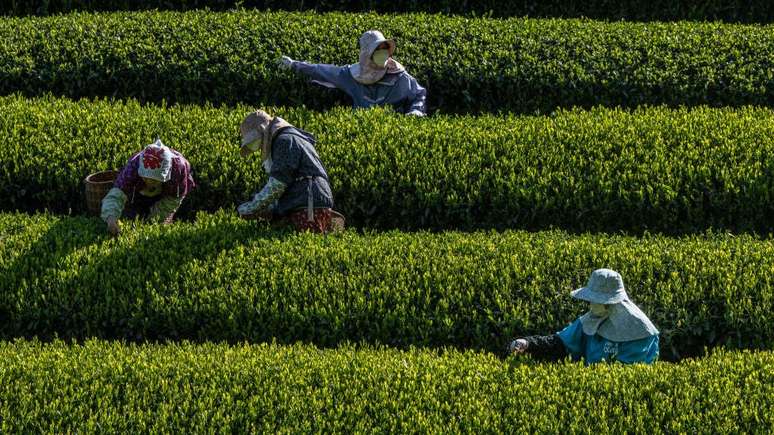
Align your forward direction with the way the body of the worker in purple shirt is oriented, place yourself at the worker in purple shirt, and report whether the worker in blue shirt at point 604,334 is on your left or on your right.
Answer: on your left

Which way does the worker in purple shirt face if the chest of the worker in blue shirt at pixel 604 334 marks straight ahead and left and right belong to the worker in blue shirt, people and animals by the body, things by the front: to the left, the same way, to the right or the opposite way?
to the left

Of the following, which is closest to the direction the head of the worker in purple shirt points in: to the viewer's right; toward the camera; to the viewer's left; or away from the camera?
toward the camera

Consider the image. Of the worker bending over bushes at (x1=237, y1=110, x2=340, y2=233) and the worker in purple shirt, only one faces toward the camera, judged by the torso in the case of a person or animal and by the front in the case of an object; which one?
the worker in purple shirt

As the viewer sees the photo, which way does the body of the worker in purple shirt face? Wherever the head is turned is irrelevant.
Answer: toward the camera

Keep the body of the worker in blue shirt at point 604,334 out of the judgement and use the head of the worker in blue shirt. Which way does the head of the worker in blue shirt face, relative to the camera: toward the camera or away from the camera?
toward the camera

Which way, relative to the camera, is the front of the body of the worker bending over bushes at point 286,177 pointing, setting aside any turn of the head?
to the viewer's left

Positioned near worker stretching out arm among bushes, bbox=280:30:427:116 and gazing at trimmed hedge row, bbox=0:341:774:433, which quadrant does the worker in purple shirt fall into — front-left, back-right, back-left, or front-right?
front-right

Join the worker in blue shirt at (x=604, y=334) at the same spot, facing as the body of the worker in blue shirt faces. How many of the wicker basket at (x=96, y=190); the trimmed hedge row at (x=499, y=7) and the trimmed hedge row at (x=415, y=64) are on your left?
0

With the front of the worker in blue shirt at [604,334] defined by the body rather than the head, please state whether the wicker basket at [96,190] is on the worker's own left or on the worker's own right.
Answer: on the worker's own right

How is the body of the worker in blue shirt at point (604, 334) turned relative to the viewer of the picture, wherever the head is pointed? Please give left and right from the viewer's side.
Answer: facing the viewer and to the left of the viewer

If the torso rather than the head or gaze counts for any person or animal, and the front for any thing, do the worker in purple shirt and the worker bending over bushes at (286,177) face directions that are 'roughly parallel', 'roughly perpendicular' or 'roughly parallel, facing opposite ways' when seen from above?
roughly perpendicular
